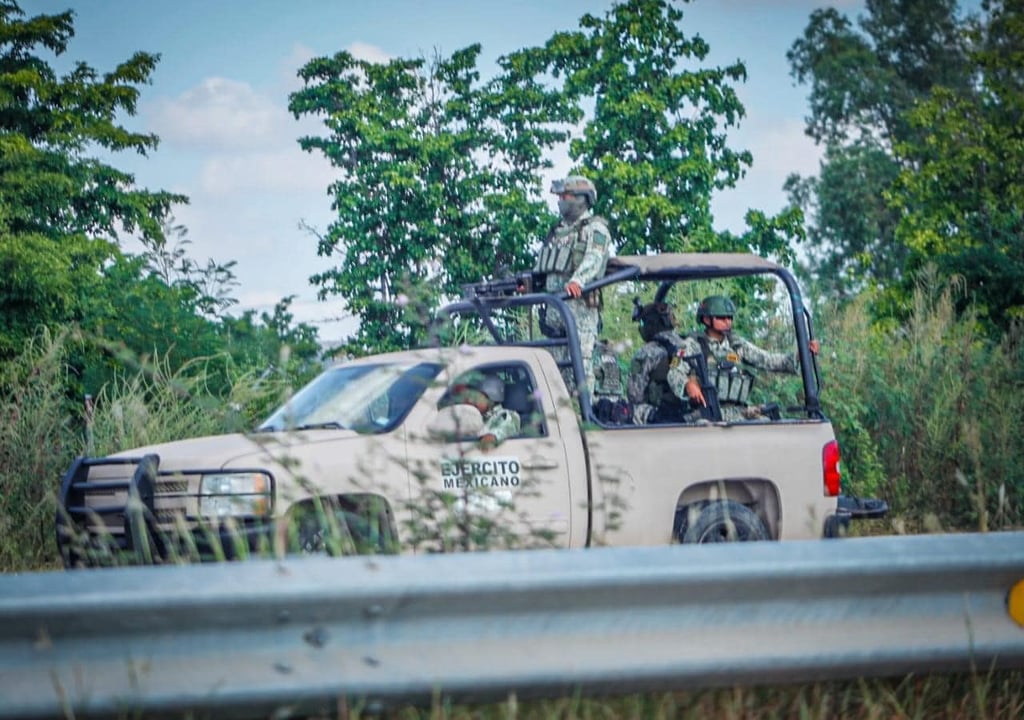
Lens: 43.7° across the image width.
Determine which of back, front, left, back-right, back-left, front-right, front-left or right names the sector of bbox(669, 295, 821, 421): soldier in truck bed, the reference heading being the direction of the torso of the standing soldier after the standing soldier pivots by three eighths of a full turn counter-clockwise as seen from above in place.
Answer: front

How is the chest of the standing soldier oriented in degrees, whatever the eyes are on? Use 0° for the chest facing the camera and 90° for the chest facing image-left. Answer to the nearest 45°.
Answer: approximately 45°

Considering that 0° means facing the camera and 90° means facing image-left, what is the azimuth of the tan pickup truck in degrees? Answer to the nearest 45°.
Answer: approximately 45°

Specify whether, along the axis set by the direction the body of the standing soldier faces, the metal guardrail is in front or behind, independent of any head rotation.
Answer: in front

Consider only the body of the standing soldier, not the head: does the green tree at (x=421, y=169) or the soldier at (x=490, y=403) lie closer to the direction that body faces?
the soldier
